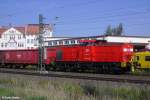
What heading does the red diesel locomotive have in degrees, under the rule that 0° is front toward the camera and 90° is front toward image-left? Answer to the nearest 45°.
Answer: approximately 270°

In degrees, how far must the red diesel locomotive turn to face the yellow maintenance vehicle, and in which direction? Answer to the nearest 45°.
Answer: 0° — it already faces it
